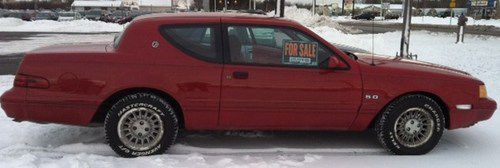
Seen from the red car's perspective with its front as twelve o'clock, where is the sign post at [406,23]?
The sign post is roughly at 10 o'clock from the red car.

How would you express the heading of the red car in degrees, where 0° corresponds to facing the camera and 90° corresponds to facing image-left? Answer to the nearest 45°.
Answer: approximately 270°
